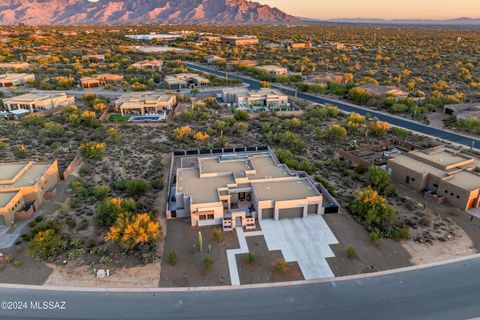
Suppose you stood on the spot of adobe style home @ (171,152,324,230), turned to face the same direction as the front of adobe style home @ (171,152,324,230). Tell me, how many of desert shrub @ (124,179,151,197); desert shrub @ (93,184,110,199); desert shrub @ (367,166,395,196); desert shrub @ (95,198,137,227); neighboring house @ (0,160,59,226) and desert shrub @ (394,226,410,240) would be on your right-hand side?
4

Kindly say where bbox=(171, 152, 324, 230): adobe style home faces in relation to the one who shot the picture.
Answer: facing the viewer

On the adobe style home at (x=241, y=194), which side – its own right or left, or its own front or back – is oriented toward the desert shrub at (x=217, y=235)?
front

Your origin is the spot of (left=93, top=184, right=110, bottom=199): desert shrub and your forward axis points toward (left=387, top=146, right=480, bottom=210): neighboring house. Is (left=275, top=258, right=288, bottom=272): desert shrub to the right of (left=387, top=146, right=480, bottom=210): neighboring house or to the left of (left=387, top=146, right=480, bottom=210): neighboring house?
right

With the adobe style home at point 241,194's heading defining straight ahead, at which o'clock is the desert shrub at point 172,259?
The desert shrub is roughly at 1 o'clock from the adobe style home.

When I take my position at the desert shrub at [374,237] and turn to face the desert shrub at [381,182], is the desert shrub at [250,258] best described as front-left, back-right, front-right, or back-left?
back-left

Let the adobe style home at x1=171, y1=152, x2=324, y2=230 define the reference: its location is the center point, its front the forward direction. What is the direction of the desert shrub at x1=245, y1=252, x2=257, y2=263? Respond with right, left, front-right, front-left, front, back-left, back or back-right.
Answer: front

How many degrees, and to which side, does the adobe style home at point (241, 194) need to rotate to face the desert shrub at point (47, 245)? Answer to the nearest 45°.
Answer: approximately 45° to its right

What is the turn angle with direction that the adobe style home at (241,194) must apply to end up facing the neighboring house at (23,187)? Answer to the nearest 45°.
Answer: approximately 90° to its right

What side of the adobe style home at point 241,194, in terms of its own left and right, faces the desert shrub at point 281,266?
front

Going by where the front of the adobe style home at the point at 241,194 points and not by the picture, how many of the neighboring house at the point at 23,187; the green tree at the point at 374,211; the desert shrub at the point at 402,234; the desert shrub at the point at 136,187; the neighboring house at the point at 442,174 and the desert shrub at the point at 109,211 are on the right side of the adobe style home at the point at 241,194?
3

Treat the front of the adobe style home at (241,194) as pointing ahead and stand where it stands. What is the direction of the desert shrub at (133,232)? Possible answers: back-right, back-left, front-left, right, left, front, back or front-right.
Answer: front-right

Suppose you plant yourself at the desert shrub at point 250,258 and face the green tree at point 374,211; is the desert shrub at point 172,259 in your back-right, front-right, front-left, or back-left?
back-left

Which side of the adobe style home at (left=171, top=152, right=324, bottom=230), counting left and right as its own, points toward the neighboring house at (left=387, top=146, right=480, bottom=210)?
left

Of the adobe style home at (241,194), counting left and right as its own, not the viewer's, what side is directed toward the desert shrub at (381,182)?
left

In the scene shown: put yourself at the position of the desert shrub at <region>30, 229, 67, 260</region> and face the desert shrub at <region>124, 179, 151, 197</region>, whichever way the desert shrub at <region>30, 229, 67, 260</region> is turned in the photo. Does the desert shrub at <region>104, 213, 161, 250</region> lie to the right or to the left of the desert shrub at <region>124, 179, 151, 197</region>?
right
